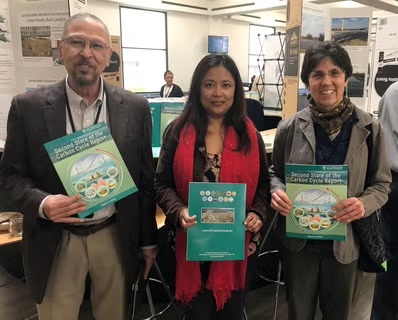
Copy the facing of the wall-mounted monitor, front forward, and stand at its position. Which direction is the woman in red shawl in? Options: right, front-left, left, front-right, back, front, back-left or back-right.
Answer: front

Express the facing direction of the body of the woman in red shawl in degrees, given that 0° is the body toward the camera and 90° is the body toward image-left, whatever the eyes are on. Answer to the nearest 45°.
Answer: approximately 0°

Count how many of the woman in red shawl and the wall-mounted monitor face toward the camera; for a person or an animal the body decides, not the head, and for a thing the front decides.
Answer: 2

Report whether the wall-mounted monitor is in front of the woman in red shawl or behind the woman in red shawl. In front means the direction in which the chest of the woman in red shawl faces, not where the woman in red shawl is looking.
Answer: behind

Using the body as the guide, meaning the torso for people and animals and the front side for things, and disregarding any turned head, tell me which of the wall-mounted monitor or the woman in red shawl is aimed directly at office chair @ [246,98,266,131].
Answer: the wall-mounted monitor

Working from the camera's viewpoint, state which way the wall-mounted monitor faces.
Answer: facing the viewer

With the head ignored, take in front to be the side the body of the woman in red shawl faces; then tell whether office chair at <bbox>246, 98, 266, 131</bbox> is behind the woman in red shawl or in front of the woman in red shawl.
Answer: behind

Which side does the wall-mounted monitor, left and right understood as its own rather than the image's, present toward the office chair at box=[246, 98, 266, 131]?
front
